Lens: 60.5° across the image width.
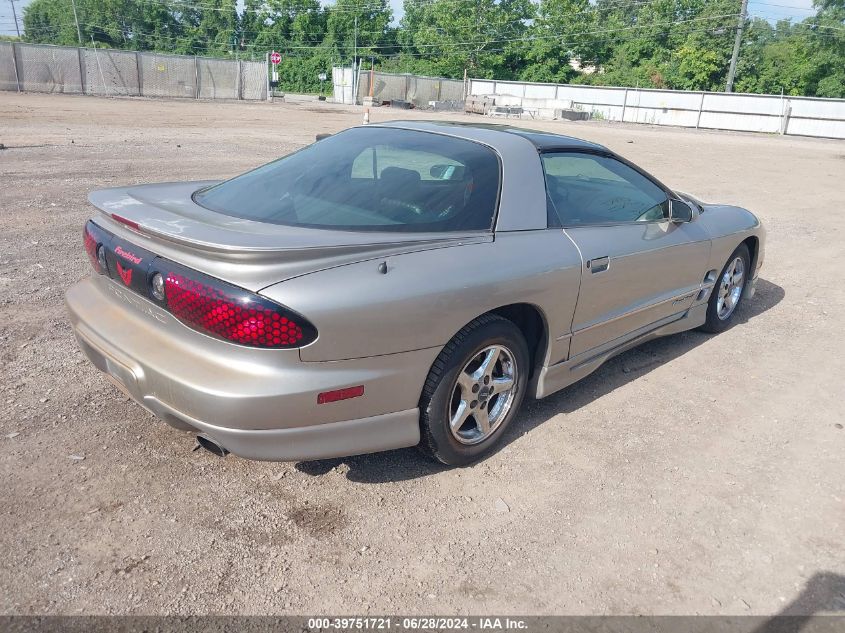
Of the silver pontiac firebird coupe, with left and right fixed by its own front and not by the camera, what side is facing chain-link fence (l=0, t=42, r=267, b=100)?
left

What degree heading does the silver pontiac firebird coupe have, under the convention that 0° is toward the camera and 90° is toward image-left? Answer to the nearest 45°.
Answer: approximately 225°

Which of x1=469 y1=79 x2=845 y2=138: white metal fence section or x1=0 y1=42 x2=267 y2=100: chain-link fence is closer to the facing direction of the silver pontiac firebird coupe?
the white metal fence section
